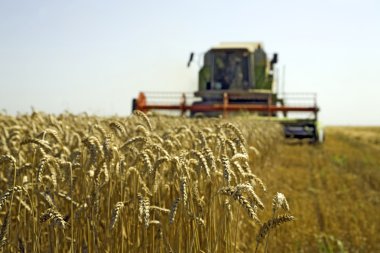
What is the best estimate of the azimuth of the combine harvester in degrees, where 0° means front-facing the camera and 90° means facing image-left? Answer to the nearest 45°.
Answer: approximately 0°
